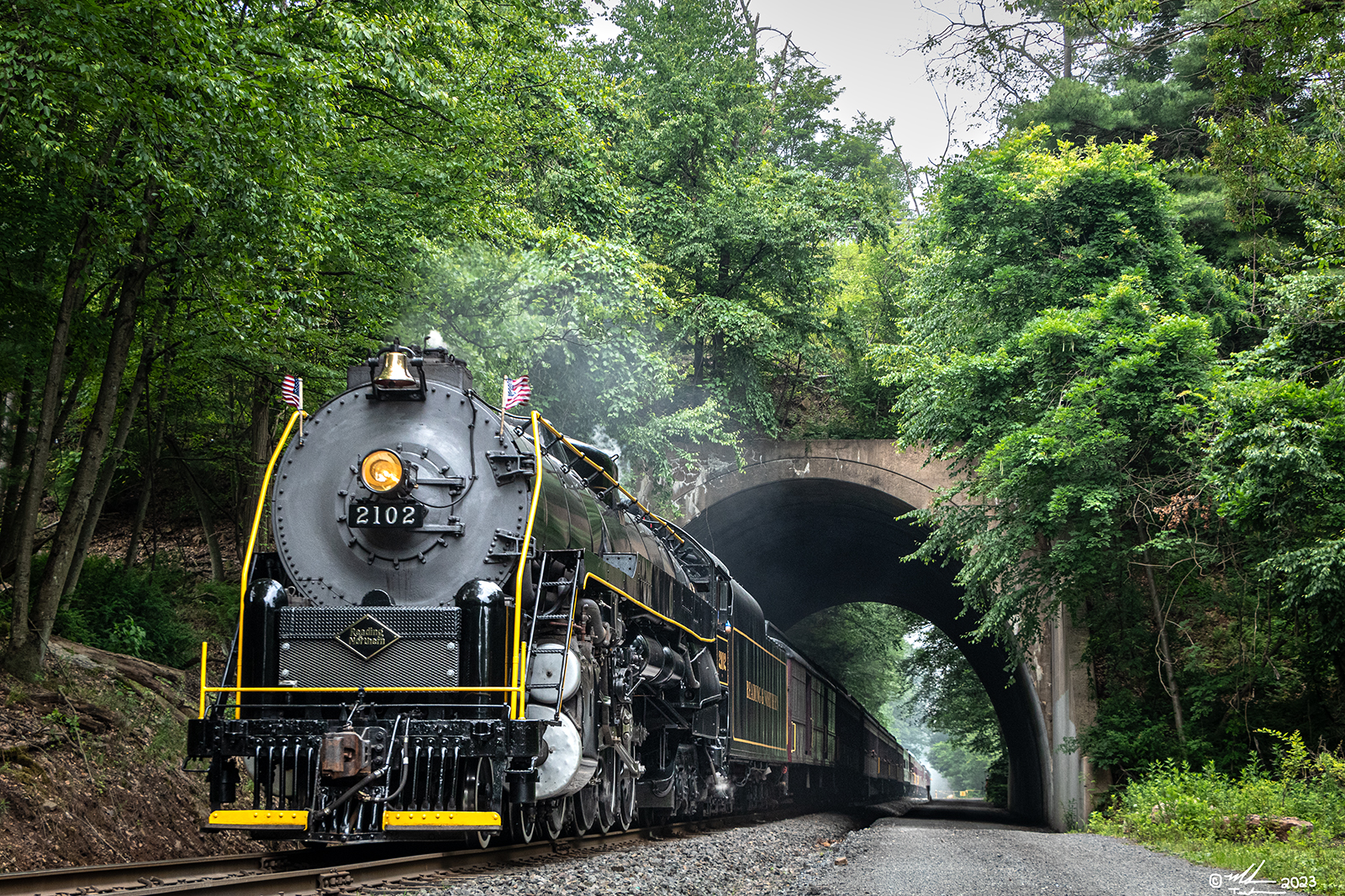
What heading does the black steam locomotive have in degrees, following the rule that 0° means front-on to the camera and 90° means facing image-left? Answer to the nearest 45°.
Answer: approximately 45°

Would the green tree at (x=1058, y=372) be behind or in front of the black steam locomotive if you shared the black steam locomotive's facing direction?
behind

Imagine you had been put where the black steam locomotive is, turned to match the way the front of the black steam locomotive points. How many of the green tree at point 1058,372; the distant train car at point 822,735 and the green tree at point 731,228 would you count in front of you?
0

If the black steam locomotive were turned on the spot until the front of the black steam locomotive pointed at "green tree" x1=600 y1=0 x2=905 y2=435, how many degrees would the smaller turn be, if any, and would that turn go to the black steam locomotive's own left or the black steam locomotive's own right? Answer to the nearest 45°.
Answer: approximately 135° to the black steam locomotive's own right

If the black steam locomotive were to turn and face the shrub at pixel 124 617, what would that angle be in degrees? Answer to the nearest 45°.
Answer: approximately 90° to its right

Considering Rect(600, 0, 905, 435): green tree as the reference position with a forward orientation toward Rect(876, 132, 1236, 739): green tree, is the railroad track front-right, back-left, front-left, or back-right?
front-right
